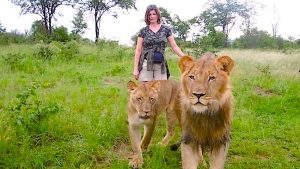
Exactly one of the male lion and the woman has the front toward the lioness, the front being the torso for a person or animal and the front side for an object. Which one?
the woman

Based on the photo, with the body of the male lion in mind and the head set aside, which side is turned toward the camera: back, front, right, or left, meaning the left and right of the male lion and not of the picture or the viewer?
front

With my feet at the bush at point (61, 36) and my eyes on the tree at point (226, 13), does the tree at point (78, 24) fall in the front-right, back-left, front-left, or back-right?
front-left

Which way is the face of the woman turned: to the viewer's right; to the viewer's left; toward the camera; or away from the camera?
toward the camera

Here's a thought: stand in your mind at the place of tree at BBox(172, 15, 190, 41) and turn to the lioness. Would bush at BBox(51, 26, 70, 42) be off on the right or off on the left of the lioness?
right

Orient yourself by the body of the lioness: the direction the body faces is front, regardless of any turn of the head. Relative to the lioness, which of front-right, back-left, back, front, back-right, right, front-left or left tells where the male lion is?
left

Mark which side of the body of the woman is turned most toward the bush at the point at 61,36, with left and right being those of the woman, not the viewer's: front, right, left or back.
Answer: back

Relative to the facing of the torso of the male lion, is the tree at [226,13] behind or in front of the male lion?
behind

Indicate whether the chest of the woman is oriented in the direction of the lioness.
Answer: yes

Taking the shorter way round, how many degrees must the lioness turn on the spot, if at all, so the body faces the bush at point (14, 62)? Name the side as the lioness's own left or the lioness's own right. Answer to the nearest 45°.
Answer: approximately 90° to the lioness's own right

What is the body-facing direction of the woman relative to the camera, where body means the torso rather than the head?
toward the camera

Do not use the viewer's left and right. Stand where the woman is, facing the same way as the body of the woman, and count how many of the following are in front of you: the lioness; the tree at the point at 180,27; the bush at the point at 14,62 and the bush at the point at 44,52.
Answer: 1
